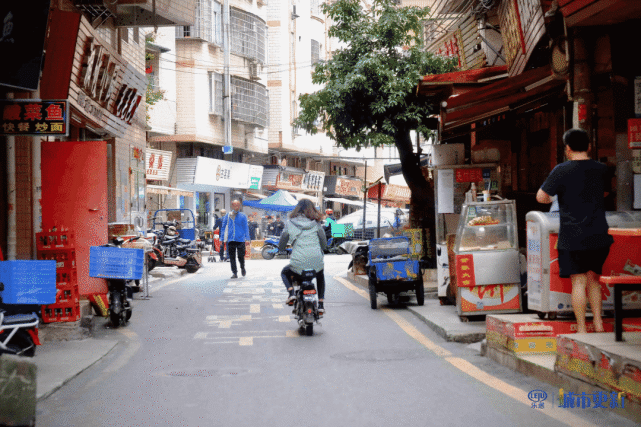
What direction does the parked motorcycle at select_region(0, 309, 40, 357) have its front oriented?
to the viewer's left

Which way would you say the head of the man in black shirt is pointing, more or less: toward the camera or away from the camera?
away from the camera

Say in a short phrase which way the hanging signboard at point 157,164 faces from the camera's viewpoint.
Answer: facing the viewer and to the right of the viewer

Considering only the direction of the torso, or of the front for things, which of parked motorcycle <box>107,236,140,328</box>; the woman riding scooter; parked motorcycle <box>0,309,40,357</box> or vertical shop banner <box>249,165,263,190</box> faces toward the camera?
the vertical shop banner

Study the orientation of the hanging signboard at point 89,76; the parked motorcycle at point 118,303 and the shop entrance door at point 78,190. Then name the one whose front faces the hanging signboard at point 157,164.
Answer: the parked motorcycle

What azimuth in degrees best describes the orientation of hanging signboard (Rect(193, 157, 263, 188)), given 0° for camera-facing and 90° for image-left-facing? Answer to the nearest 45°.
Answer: approximately 0°

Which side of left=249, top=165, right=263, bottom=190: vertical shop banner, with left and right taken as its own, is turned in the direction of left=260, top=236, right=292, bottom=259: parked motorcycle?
front

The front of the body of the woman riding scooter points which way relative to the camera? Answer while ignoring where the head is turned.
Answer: away from the camera

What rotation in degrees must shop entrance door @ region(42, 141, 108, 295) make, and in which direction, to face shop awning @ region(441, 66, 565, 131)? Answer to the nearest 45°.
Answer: approximately 45° to its left

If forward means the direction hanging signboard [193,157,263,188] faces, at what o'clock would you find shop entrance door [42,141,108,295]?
The shop entrance door is roughly at 12 o'clock from the hanging signboard.

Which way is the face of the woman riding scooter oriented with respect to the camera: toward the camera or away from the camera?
away from the camera

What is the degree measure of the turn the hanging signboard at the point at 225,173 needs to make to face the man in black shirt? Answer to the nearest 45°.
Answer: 0° — it already faces them

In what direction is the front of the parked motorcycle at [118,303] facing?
away from the camera
